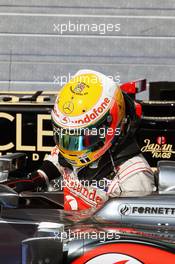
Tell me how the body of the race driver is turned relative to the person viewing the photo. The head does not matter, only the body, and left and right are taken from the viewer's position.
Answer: facing the viewer and to the left of the viewer

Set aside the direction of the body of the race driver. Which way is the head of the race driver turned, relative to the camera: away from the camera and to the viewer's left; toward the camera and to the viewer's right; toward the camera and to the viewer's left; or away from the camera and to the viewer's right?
toward the camera and to the viewer's left
